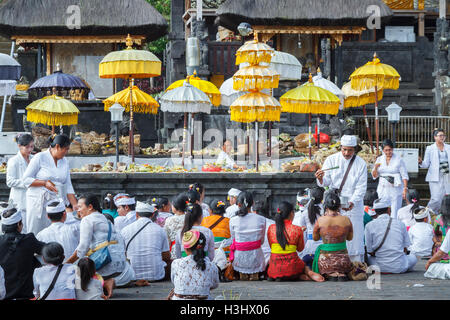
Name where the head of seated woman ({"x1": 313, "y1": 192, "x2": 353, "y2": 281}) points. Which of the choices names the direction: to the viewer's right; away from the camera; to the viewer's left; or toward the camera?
away from the camera

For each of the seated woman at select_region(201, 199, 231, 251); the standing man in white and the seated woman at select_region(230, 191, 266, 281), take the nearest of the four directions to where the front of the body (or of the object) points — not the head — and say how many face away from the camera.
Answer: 2

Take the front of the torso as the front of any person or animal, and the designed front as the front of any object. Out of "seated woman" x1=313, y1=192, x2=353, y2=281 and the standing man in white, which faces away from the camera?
the seated woman

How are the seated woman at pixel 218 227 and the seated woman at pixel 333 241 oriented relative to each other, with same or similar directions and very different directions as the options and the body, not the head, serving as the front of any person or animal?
same or similar directions

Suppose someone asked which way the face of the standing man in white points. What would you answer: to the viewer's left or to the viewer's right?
to the viewer's left

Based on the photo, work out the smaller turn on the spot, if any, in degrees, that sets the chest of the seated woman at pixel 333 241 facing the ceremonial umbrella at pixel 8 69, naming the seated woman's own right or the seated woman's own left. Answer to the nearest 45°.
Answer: approximately 45° to the seated woman's own left

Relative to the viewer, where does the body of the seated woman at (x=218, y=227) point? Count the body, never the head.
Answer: away from the camera

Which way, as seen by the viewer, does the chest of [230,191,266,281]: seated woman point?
away from the camera

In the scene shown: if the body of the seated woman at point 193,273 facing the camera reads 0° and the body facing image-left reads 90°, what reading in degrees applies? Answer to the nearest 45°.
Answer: approximately 180°

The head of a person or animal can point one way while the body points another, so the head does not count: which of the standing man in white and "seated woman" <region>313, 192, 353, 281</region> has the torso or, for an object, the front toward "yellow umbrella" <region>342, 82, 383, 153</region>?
the seated woman

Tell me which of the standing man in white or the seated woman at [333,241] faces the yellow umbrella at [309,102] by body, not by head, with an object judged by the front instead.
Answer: the seated woman

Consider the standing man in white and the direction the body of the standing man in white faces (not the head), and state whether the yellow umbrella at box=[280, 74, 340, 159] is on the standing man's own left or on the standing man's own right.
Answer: on the standing man's own right

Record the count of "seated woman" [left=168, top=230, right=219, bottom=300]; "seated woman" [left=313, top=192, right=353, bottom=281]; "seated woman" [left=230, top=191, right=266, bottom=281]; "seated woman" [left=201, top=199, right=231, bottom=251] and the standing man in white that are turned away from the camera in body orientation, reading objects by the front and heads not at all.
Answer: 4

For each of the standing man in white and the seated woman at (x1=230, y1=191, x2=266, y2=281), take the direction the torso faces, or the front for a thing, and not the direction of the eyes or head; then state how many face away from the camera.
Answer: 1
